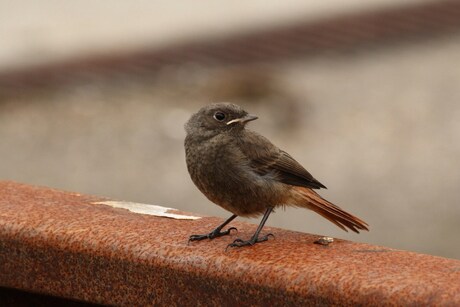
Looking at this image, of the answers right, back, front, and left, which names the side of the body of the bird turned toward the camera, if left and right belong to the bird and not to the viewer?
left

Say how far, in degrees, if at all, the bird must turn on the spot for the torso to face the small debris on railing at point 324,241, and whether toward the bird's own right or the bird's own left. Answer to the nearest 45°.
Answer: approximately 135° to the bird's own left
